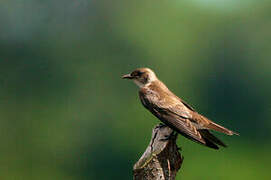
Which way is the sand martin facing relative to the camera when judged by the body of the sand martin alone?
to the viewer's left
